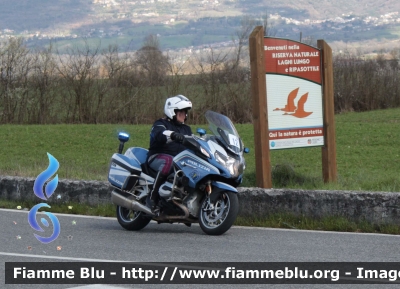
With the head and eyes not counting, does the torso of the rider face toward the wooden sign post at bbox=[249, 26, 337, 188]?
no

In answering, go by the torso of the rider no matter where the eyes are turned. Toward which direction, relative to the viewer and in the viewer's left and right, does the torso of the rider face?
facing the viewer and to the right of the viewer

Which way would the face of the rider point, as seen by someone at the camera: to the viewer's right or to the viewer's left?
to the viewer's right

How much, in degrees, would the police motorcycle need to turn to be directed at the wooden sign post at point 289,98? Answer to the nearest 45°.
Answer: approximately 90° to its left

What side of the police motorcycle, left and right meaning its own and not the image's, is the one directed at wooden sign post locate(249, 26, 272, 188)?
left

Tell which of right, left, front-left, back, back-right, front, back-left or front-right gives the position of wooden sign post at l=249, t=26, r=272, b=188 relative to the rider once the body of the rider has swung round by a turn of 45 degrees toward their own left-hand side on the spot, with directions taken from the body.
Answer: front-left
